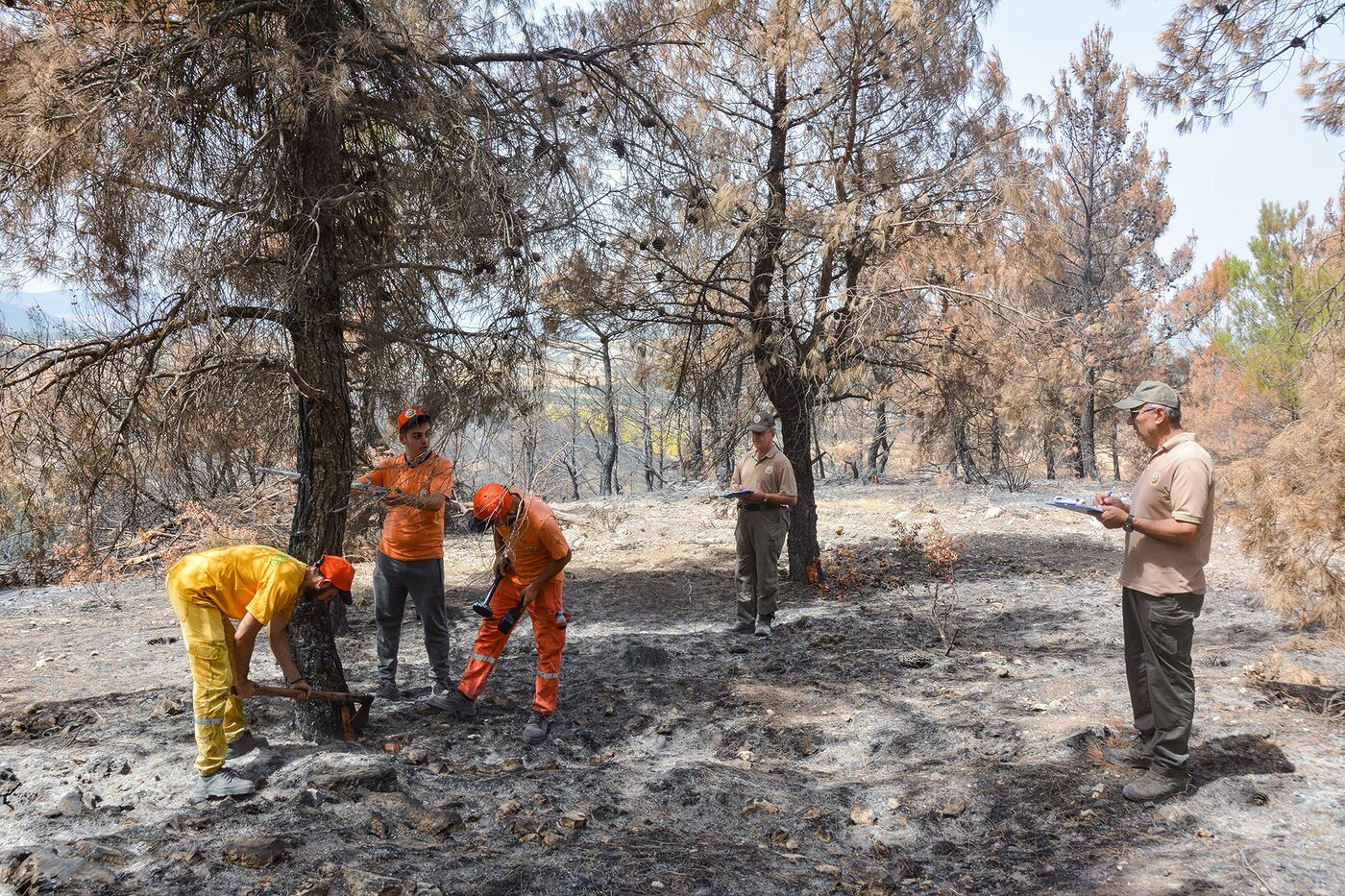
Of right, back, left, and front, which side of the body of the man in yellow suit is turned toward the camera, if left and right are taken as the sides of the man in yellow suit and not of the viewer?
right

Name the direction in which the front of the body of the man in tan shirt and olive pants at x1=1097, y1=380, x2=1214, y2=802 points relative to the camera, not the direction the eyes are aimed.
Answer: to the viewer's left

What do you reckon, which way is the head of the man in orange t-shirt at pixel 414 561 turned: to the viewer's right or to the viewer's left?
to the viewer's right

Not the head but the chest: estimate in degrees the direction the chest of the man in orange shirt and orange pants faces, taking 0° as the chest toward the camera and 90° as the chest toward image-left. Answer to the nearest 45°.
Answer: approximately 45°

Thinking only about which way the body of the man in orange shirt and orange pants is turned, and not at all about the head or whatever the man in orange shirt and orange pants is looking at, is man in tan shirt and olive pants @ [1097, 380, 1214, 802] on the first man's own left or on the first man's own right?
on the first man's own left

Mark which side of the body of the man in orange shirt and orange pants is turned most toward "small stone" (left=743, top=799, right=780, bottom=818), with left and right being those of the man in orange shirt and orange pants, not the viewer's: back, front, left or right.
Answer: left

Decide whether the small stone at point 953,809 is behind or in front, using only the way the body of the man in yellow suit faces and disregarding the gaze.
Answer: in front

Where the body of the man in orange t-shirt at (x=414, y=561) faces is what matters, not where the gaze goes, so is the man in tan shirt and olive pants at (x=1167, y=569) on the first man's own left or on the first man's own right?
on the first man's own left

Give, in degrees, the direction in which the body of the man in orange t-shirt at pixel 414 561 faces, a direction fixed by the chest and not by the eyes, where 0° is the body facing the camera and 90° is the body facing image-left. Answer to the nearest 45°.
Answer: approximately 0°

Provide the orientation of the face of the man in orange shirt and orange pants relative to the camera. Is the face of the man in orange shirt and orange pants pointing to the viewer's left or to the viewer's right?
to the viewer's left

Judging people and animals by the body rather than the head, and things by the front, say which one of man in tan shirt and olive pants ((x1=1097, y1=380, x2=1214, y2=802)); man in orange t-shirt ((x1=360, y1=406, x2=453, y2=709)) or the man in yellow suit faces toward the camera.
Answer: the man in orange t-shirt

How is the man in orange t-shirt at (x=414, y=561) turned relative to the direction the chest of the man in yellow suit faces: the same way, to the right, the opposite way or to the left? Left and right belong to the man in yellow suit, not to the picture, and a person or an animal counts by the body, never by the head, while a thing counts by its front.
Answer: to the right

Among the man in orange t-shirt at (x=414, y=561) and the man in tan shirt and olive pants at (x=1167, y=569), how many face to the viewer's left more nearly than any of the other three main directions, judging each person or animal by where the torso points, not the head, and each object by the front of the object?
1

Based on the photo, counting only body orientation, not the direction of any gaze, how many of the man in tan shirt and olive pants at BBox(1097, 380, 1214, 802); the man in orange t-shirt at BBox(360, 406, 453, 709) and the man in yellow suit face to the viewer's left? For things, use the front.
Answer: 1

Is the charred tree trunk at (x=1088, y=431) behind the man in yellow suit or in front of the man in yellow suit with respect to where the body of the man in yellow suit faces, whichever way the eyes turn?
in front

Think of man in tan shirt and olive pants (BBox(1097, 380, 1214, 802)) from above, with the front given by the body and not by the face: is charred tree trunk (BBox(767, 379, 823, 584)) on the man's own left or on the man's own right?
on the man's own right

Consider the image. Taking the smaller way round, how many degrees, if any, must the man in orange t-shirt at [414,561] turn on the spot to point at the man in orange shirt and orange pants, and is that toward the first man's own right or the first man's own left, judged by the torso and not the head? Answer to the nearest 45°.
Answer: approximately 45° to the first man's own left
